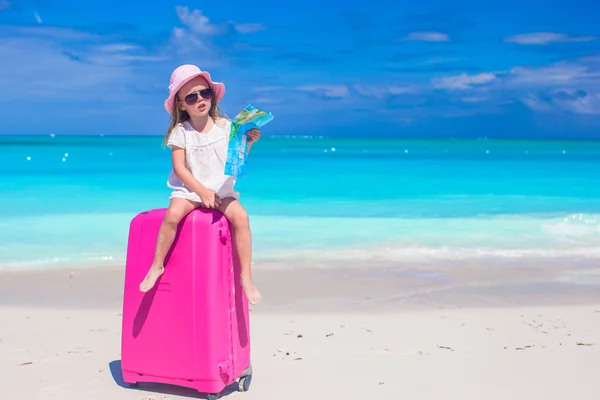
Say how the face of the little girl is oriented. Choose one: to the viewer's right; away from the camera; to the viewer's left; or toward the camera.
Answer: toward the camera

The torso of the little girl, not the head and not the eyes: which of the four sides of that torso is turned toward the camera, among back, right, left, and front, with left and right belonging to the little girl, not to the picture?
front
